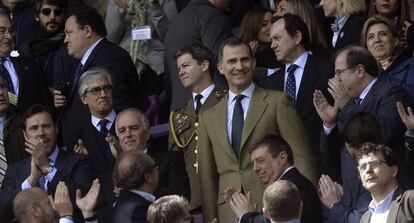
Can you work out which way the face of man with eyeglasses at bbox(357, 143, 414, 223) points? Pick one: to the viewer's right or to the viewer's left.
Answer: to the viewer's left

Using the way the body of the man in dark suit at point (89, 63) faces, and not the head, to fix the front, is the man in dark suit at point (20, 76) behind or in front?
in front

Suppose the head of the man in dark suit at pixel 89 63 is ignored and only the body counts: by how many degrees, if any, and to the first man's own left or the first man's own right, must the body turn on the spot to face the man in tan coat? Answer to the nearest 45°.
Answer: approximately 135° to the first man's own left

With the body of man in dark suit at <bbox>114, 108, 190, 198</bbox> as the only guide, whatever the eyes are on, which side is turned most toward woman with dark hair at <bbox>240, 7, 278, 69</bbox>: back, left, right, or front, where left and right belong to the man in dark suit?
back

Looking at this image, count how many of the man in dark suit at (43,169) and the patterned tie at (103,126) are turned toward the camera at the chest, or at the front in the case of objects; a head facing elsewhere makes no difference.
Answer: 2

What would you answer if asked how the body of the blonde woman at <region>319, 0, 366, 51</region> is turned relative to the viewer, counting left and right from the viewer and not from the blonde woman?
facing to the left of the viewer
